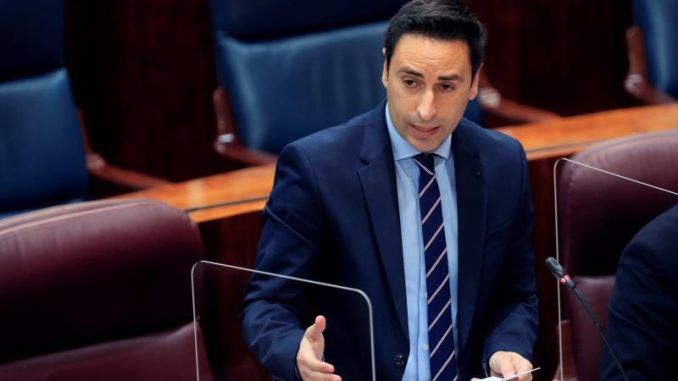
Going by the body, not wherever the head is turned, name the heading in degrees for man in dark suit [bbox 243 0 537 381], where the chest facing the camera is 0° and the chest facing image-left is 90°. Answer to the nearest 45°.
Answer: approximately 0°

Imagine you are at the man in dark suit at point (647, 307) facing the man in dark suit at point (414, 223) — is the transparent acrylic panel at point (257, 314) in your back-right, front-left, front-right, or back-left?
front-left
